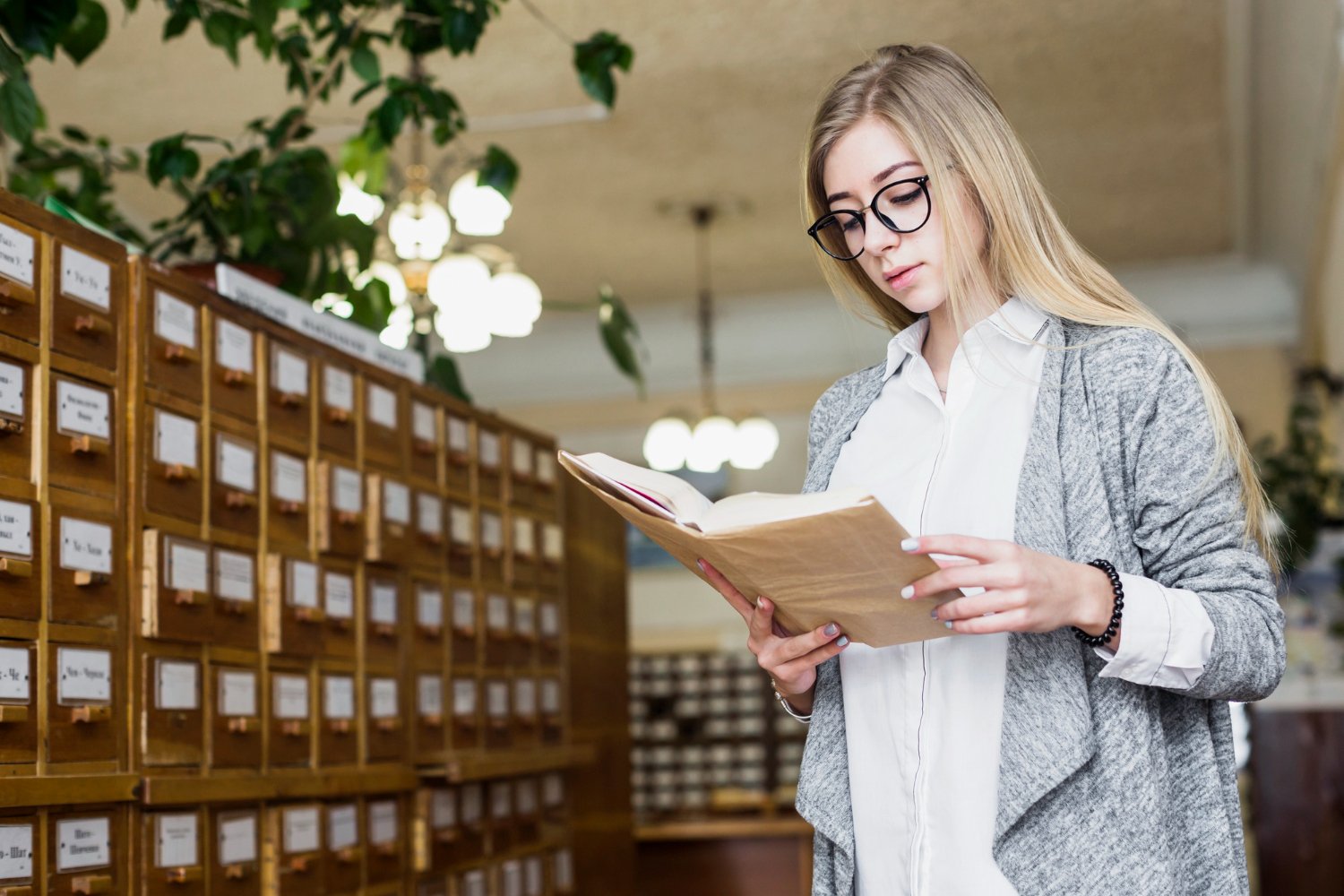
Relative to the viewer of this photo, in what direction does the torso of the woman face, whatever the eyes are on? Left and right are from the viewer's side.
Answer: facing the viewer and to the left of the viewer

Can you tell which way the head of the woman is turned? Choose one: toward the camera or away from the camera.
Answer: toward the camera

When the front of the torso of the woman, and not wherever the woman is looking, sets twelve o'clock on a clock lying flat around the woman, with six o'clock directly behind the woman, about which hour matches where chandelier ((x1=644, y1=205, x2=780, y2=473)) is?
The chandelier is roughly at 4 o'clock from the woman.
